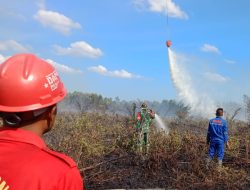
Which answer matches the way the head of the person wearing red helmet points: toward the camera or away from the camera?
away from the camera

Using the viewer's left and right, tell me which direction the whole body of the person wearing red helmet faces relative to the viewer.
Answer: facing away from the viewer and to the right of the viewer
